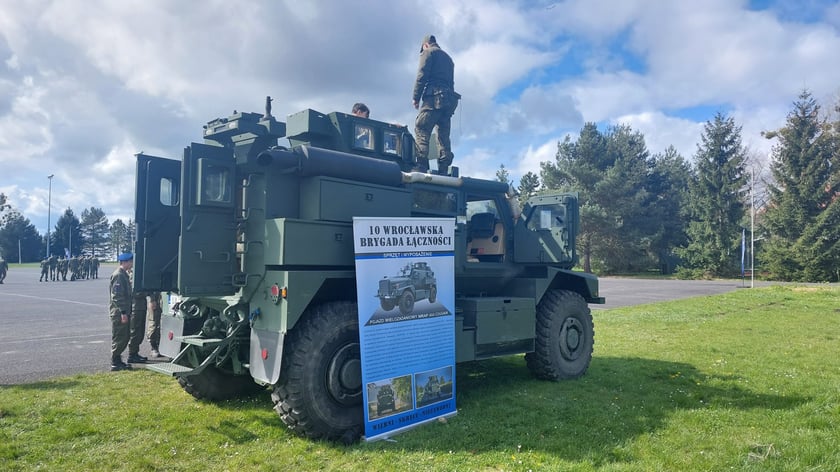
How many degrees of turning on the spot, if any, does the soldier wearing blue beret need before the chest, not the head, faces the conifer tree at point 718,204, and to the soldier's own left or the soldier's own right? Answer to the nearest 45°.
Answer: approximately 45° to the soldier's own left

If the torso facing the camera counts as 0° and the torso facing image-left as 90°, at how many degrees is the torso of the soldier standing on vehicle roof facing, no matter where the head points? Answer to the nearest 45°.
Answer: approximately 135°

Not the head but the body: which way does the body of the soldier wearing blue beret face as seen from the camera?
to the viewer's right

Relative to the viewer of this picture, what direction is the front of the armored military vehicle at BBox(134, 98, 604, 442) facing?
facing away from the viewer and to the right of the viewer

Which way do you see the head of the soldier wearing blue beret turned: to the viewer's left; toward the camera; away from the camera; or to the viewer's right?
to the viewer's right

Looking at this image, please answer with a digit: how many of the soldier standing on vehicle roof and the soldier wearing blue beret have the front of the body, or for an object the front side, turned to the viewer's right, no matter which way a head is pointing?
1
